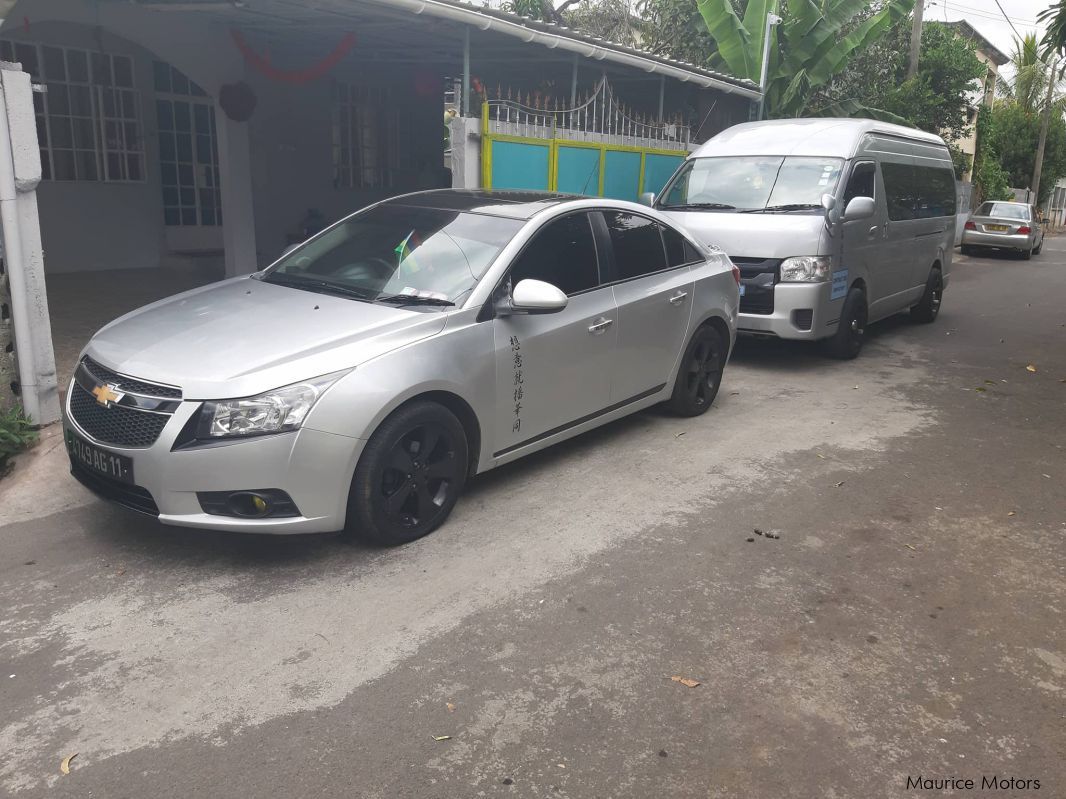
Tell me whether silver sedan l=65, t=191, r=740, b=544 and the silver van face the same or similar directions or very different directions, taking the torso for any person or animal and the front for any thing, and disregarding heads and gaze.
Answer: same or similar directions

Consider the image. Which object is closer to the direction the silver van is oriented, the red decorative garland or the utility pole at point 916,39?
the red decorative garland

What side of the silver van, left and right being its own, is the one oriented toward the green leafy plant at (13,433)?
front

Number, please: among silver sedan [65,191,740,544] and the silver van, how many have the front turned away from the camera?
0

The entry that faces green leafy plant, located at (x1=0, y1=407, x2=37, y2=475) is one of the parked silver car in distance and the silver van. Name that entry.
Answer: the silver van

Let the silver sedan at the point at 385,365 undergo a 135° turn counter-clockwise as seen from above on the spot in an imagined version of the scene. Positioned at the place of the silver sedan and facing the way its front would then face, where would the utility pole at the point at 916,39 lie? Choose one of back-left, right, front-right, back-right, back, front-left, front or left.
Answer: front-left

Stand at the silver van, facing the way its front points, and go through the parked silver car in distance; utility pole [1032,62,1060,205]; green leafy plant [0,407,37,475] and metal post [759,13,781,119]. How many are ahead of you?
1

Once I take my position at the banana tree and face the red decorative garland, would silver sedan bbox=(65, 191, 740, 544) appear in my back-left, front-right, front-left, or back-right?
front-left

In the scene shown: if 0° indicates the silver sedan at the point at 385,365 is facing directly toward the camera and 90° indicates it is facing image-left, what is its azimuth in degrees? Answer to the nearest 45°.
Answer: approximately 45°
